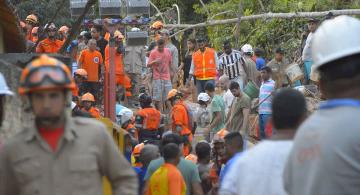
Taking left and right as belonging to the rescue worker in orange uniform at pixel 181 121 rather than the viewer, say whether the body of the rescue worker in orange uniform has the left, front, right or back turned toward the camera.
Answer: left

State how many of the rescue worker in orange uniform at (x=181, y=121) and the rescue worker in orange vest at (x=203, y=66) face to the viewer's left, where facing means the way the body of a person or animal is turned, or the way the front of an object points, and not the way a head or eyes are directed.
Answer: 1

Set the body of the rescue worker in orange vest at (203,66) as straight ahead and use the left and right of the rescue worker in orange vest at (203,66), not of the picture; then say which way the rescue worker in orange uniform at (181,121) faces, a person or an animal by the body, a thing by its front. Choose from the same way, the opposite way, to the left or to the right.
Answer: to the right
